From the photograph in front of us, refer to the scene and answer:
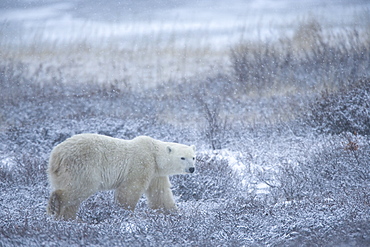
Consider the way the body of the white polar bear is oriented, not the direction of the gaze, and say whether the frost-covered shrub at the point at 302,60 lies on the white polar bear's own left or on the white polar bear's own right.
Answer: on the white polar bear's own left

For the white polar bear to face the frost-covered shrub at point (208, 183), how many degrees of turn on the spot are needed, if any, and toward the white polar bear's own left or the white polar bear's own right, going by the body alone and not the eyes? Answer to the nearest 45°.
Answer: approximately 45° to the white polar bear's own left

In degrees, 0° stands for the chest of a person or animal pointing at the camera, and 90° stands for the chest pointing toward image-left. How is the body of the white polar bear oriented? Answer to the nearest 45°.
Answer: approximately 270°

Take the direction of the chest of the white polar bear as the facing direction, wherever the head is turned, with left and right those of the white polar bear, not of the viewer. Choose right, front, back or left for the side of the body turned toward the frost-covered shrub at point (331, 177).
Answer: front
